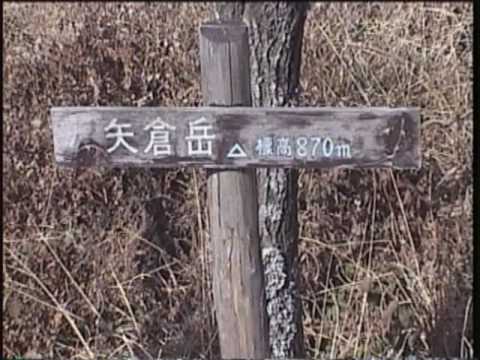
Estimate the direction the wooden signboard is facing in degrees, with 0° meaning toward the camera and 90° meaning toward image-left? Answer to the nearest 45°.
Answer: approximately 0°

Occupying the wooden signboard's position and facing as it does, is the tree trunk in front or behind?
behind
